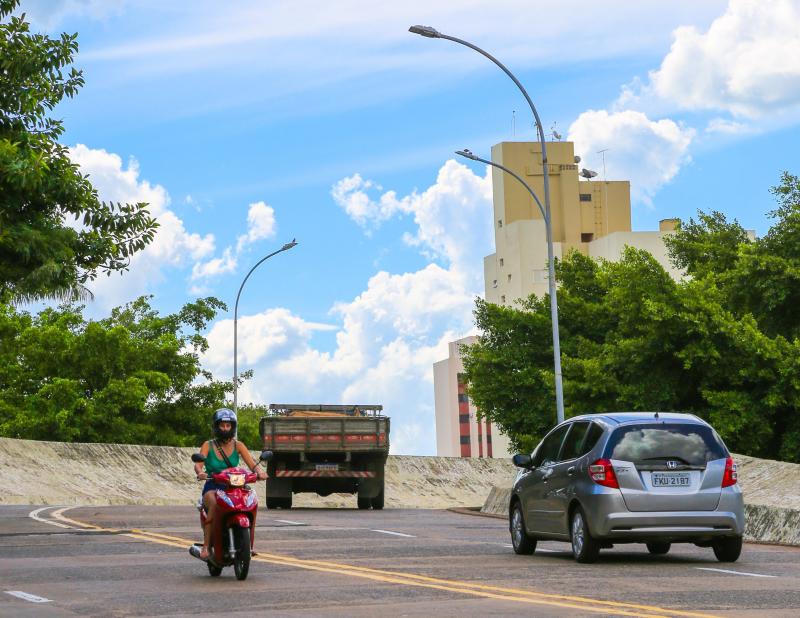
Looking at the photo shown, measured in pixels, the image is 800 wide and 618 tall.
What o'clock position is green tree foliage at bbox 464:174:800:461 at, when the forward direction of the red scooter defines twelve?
The green tree foliage is roughly at 7 o'clock from the red scooter.

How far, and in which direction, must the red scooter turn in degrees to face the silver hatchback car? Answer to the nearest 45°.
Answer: approximately 90° to its left

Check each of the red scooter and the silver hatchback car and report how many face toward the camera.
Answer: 1

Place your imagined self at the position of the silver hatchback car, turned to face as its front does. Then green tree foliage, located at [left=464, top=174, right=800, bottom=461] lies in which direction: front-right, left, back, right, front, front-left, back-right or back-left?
front-right

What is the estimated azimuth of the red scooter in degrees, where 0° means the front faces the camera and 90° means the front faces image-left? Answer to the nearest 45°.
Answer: approximately 0°

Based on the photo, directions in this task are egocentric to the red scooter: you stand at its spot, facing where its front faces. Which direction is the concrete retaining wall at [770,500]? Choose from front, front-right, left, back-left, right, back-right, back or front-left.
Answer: back-left

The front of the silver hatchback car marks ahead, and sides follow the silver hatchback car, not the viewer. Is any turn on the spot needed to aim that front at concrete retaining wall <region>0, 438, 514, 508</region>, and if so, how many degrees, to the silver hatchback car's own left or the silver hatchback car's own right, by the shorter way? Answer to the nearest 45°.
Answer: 0° — it already faces it

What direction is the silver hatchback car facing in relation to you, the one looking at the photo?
facing away from the viewer and to the left of the viewer
